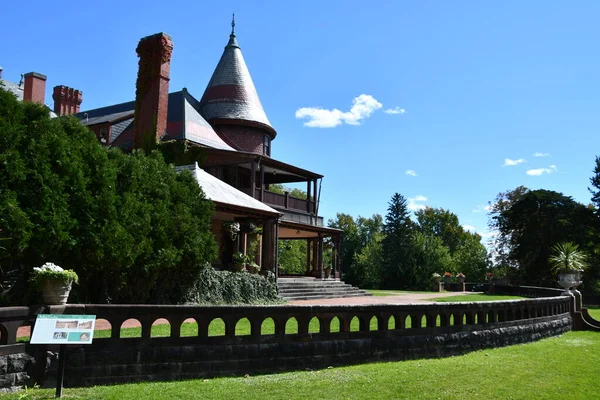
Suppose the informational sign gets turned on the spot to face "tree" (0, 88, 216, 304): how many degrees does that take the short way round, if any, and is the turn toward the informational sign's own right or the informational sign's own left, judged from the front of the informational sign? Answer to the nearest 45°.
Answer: approximately 180°

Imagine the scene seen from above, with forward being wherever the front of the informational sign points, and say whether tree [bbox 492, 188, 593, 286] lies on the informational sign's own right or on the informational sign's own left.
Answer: on the informational sign's own left

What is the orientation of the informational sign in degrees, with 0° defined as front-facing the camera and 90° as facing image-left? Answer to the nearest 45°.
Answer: approximately 0°

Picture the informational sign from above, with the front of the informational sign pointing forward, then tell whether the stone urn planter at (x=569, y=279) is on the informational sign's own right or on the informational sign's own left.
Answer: on the informational sign's own left

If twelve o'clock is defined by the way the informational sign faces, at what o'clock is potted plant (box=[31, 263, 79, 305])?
The potted plant is roughly at 6 o'clock from the informational sign.

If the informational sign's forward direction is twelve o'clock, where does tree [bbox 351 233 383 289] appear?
The tree is roughly at 7 o'clock from the informational sign.

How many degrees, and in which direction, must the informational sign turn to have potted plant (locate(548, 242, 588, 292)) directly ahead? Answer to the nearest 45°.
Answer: approximately 135° to its left

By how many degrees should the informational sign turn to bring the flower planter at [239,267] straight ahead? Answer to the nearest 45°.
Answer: approximately 135° to its left
